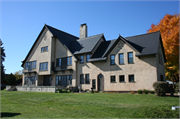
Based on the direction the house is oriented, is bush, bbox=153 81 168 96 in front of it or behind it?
in front

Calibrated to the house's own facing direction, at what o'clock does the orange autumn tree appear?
The orange autumn tree is roughly at 9 o'clock from the house.

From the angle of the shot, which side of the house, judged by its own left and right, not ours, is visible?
front

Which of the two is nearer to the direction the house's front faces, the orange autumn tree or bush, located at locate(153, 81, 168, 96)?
the bush
